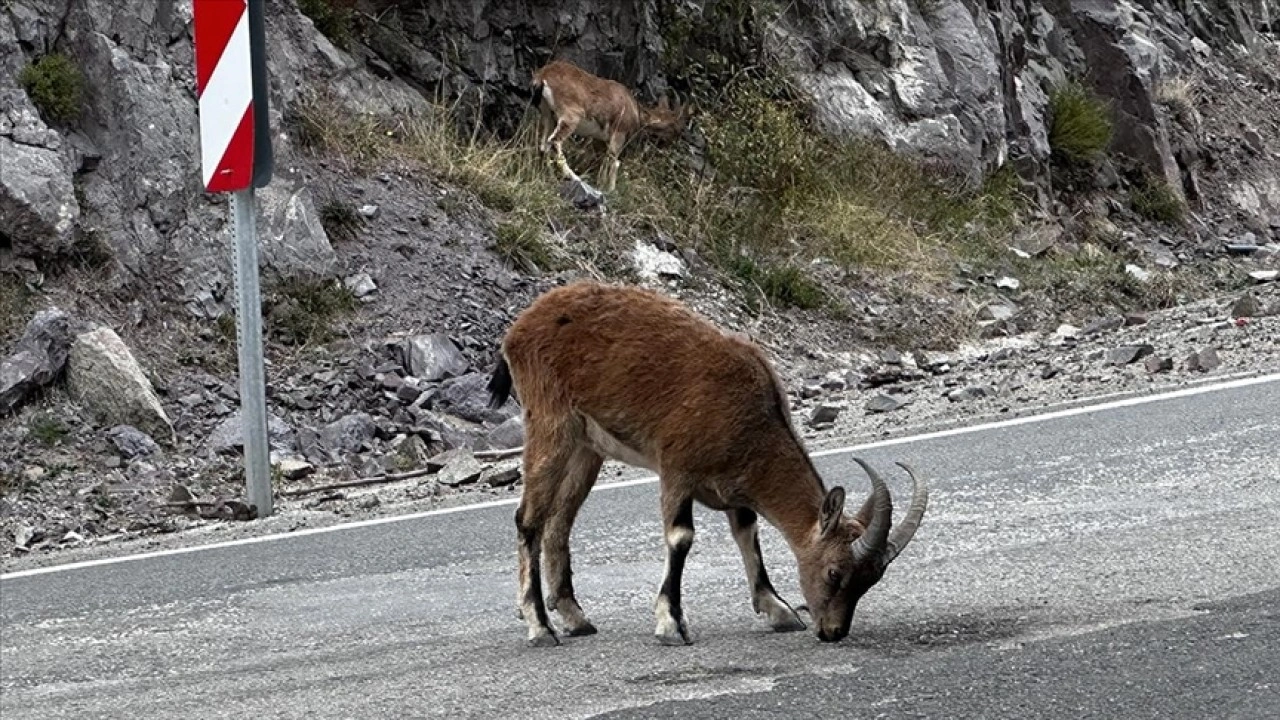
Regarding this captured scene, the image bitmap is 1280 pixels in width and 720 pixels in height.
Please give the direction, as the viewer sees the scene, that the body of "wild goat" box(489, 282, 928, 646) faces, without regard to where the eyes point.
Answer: to the viewer's right

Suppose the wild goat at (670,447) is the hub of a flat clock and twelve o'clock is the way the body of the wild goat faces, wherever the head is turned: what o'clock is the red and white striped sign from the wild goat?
The red and white striped sign is roughly at 8 o'clock from the wild goat.

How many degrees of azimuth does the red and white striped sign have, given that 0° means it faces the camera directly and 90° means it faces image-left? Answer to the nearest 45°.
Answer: approximately 0°

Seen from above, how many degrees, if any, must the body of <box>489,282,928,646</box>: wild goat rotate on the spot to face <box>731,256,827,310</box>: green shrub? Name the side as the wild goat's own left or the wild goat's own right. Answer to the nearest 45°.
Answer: approximately 90° to the wild goat's own left

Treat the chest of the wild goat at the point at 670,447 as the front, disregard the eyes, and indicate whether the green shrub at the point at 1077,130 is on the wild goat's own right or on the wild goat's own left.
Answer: on the wild goat's own left

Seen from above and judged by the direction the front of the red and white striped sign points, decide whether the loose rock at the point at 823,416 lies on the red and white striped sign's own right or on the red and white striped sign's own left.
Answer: on the red and white striped sign's own left

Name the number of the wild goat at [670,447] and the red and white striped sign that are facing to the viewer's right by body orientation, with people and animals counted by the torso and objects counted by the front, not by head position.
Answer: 1

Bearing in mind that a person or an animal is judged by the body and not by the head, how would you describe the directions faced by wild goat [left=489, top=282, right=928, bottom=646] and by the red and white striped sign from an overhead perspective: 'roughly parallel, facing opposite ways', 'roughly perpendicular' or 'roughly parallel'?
roughly perpendicular

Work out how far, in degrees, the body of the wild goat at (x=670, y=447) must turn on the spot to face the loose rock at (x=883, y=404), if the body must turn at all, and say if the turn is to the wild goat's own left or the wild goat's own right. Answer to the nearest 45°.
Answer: approximately 90° to the wild goat's own left

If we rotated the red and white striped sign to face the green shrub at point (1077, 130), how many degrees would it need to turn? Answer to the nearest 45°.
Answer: approximately 135° to its left

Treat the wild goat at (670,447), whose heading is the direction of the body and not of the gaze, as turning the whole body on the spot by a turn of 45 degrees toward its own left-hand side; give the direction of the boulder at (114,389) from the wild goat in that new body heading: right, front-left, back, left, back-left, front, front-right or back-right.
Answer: left

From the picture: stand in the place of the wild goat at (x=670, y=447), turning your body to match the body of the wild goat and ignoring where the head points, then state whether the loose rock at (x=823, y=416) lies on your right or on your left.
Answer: on your left

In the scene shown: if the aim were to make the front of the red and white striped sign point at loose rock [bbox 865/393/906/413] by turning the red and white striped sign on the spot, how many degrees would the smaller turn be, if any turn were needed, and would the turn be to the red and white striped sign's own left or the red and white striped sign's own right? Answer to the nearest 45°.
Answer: approximately 90° to the red and white striped sign's own left

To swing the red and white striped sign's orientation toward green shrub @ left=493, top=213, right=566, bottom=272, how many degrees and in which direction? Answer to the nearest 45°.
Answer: approximately 135° to its left
